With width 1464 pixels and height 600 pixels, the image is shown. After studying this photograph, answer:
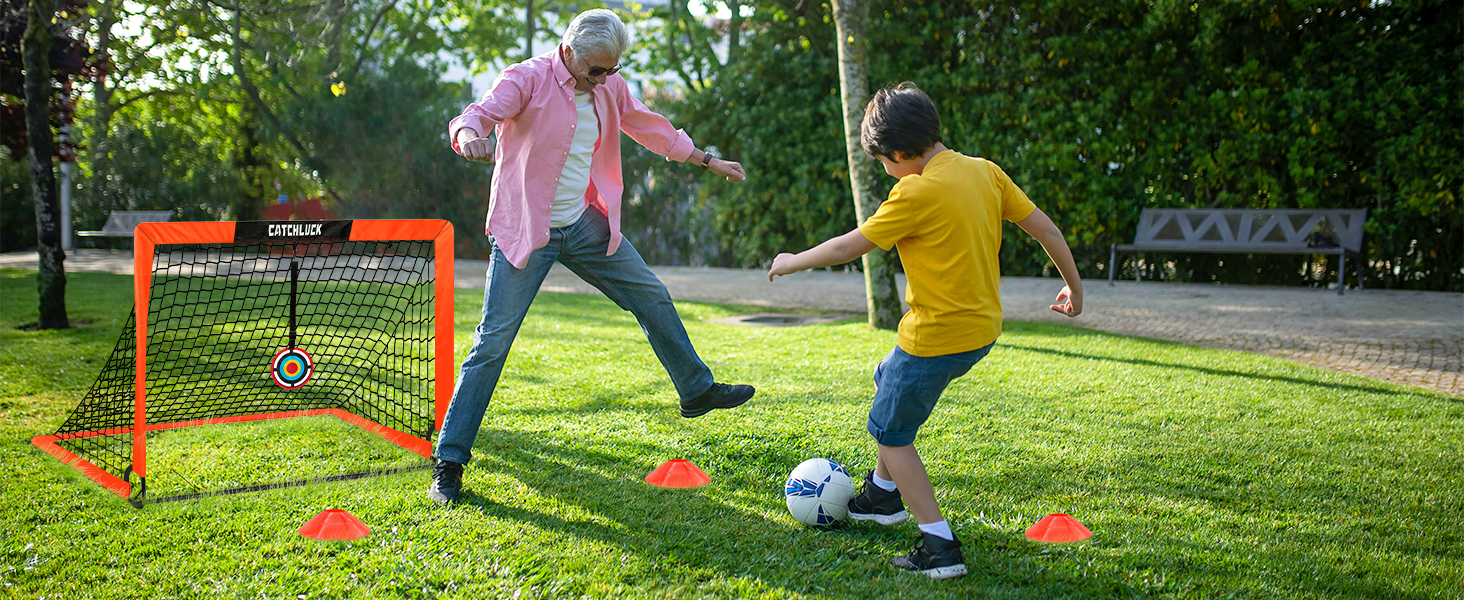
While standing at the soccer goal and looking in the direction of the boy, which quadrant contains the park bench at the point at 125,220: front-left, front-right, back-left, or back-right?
back-left

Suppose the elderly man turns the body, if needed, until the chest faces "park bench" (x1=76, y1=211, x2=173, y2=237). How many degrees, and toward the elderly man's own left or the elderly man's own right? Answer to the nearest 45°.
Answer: approximately 180°

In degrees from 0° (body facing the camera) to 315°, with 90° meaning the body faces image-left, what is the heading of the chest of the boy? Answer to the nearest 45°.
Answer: approximately 135°

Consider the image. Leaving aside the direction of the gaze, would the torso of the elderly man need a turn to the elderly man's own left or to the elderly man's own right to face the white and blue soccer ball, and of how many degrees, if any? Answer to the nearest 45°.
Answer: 0° — they already face it

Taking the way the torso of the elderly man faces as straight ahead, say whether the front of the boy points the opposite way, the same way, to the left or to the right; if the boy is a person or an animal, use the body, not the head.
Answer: the opposite way

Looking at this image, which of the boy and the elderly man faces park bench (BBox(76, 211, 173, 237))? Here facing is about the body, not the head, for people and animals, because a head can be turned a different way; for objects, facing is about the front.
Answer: the boy

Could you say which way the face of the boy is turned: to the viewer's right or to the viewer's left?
to the viewer's left

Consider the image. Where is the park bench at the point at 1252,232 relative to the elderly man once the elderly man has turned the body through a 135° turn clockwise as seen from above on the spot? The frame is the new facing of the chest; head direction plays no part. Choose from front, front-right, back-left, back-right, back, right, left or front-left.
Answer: back-right
